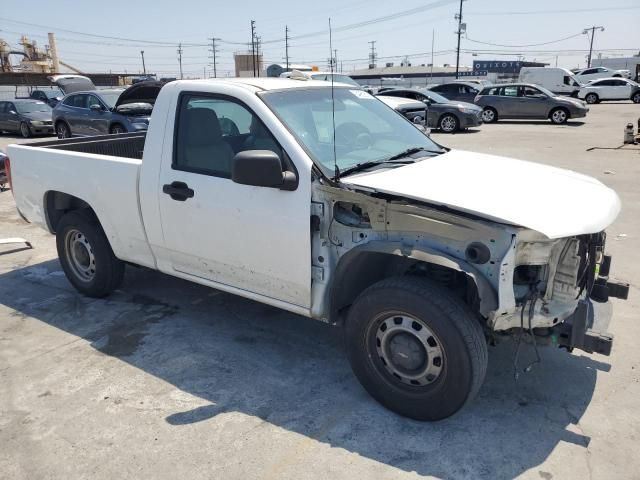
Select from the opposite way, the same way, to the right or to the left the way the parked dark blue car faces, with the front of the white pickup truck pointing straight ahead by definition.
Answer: the same way

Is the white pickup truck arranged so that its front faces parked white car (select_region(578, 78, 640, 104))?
no

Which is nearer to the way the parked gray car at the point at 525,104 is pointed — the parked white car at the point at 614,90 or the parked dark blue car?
the parked white car

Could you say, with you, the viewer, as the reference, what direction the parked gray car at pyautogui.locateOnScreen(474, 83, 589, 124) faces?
facing to the right of the viewer

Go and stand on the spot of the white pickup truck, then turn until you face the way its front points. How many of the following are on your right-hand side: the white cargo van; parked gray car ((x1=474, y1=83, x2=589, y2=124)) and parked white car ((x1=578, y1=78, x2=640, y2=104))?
0

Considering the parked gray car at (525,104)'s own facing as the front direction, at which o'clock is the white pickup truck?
The white pickup truck is roughly at 3 o'clock from the parked gray car.

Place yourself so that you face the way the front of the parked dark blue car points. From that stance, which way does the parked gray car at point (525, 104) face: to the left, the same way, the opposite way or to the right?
the same way

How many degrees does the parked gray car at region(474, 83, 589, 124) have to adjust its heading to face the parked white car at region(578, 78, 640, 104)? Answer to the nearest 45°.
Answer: approximately 90° to its left

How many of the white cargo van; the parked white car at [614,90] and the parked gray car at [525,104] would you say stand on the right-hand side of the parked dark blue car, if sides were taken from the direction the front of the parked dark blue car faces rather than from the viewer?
0

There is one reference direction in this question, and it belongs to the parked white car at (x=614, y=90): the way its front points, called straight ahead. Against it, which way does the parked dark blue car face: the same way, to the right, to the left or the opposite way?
the same way

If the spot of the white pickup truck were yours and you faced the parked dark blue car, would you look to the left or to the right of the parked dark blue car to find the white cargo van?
right

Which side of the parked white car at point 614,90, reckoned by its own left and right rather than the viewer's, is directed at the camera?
right

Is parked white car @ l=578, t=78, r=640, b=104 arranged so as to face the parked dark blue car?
no

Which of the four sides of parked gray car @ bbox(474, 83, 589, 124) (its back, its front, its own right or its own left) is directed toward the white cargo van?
left

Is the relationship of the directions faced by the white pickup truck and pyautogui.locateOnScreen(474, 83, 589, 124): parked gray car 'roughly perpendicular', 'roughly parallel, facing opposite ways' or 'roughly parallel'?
roughly parallel

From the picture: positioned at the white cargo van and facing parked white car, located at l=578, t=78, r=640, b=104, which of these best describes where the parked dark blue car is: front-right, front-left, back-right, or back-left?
back-right

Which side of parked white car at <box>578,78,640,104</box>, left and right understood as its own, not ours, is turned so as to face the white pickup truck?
right

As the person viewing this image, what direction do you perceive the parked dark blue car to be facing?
facing the viewer and to the right of the viewer
